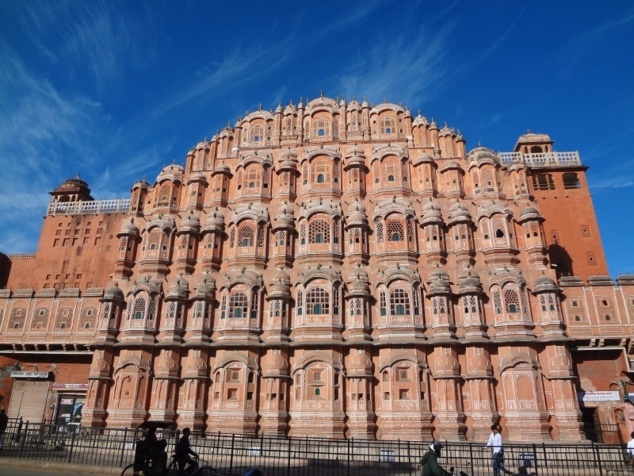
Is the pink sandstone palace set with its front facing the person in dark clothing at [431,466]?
yes

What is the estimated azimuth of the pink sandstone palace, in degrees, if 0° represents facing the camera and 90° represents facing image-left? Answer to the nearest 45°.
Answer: approximately 0°

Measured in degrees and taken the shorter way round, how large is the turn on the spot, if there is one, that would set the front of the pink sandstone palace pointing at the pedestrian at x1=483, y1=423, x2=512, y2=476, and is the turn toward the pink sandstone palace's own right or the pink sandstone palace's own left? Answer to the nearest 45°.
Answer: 0° — it already faces them

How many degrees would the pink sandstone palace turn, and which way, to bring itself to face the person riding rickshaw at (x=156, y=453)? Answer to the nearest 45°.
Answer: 0° — it already faces them

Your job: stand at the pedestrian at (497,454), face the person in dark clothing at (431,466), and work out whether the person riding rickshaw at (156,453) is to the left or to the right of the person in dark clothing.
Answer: right
